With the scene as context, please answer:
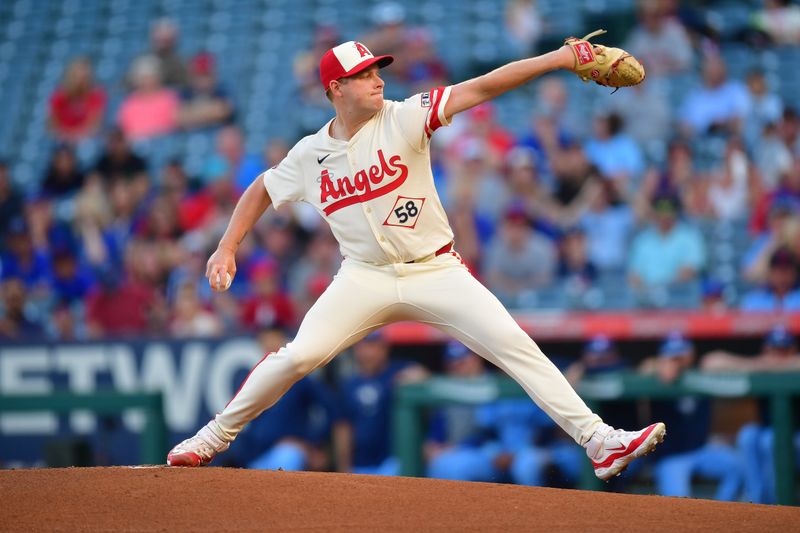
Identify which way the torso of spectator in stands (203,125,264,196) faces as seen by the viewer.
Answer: toward the camera

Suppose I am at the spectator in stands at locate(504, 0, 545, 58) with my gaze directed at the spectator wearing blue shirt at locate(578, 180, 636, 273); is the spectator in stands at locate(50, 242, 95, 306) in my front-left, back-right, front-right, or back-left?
front-right

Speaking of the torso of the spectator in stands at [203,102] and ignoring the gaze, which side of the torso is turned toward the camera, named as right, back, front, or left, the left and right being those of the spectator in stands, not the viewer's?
front

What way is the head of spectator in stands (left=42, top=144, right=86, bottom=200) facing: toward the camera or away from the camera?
toward the camera

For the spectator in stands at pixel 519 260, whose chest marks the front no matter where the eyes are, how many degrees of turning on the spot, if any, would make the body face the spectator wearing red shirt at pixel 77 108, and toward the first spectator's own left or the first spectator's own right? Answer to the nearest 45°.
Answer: approximately 135° to the first spectator's own right

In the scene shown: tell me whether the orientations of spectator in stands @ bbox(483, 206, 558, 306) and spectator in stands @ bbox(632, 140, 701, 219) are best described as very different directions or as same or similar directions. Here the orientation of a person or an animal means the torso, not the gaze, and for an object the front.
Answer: same or similar directions

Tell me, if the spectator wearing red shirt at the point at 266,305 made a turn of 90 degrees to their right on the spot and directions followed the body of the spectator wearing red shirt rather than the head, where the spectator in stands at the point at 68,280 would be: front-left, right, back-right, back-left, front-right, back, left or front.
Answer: front-right

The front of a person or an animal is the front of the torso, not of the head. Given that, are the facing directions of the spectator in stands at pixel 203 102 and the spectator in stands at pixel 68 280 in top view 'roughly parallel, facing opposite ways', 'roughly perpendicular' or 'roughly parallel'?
roughly parallel

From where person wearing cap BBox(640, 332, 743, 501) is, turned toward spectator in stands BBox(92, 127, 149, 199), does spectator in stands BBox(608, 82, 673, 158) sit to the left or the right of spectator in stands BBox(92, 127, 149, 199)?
right

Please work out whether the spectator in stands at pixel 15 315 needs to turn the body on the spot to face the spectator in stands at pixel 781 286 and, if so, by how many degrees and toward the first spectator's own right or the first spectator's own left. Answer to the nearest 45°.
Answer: approximately 45° to the first spectator's own left

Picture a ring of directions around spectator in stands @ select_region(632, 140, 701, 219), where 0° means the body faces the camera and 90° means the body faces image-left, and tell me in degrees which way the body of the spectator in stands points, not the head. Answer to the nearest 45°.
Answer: approximately 0°

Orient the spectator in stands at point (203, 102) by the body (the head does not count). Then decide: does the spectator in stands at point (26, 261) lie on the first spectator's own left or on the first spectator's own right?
on the first spectator's own right

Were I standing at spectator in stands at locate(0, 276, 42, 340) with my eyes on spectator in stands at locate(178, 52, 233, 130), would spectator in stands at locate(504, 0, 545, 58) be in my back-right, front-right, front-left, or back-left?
front-right

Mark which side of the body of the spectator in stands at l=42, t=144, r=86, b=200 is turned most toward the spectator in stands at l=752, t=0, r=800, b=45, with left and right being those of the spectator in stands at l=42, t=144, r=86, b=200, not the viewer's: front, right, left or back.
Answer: left

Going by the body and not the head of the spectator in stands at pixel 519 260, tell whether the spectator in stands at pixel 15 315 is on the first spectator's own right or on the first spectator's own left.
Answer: on the first spectator's own right

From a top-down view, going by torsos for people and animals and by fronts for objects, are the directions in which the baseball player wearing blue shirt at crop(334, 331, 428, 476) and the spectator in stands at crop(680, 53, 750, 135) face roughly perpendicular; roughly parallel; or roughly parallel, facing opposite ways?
roughly parallel

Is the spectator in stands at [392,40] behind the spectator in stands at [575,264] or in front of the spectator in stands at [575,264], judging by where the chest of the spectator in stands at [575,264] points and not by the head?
behind

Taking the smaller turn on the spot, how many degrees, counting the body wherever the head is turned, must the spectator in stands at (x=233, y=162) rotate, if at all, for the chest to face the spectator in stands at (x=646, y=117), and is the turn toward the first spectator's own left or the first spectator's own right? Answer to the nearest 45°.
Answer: approximately 45° to the first spectator's own left

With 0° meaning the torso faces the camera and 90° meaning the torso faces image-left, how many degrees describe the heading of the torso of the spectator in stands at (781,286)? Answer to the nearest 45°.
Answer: approximately 0°
